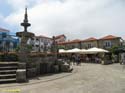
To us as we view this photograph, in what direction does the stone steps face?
facing the viewer
